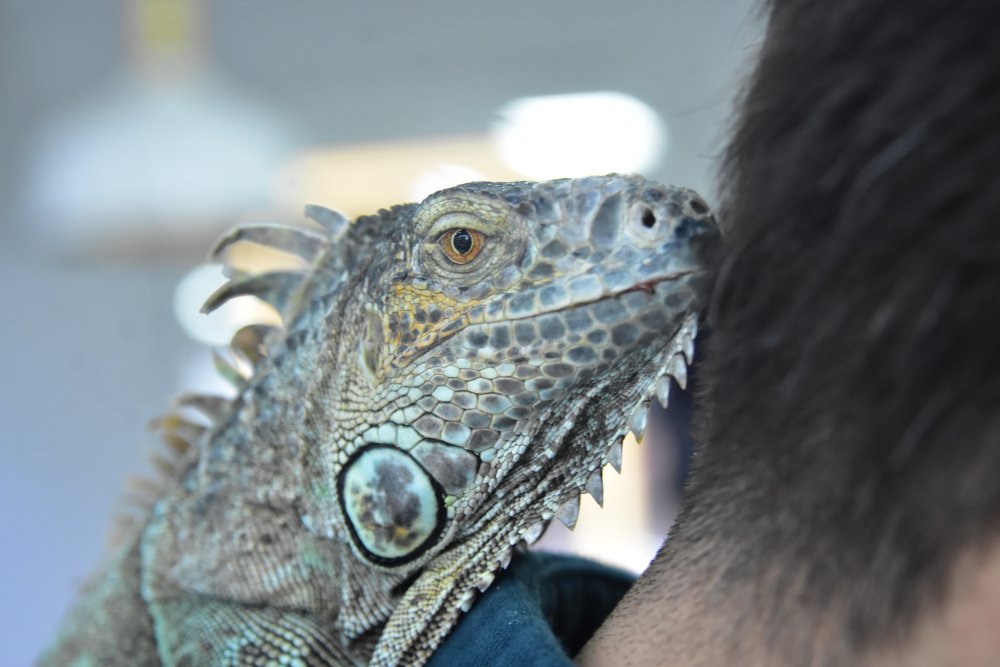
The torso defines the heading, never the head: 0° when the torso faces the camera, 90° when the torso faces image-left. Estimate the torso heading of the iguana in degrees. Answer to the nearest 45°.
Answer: approximately 270°
